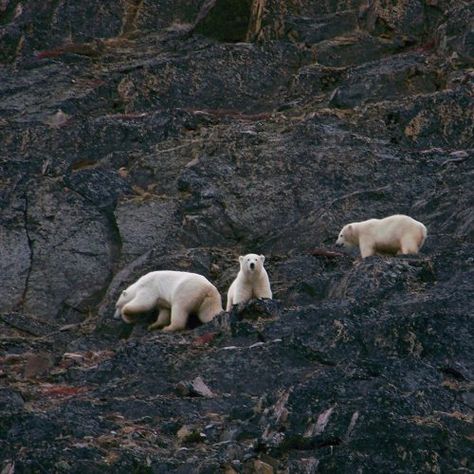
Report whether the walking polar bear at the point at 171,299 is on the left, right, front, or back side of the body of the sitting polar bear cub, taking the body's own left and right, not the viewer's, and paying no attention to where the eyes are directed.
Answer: right

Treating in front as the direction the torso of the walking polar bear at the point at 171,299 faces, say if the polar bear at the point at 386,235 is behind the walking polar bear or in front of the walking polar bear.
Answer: behind

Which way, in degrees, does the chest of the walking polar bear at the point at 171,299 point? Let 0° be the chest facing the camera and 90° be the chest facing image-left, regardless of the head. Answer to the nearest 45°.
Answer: approximately 90°

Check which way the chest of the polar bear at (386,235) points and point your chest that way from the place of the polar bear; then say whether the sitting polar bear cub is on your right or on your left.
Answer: on your left

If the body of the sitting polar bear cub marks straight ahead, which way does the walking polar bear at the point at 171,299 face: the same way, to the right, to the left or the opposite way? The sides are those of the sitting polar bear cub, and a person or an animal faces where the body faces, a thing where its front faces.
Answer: to the right

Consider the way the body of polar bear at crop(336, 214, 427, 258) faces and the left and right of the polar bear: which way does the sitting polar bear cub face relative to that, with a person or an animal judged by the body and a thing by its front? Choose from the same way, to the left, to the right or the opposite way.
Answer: to the left

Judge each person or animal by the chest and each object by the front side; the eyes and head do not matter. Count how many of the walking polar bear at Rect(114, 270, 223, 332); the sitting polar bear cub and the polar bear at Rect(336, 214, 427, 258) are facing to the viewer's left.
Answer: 2

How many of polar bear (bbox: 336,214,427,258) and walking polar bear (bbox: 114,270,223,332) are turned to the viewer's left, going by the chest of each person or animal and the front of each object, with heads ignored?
2

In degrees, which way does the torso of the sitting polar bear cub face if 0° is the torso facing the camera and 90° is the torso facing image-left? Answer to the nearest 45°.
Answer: approximately 0°

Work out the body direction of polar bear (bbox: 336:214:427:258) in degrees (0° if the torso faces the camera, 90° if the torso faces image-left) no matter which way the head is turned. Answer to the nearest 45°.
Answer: approximately 90°
